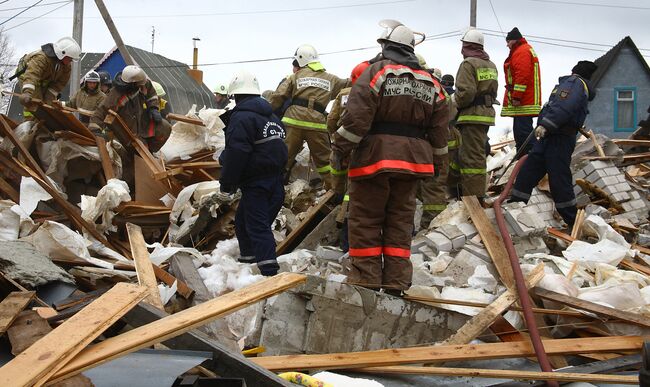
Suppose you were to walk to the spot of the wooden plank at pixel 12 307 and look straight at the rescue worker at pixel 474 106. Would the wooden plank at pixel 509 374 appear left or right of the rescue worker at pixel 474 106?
right

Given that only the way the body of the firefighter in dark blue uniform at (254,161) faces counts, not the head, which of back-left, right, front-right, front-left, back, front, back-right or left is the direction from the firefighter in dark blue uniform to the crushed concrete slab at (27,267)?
left

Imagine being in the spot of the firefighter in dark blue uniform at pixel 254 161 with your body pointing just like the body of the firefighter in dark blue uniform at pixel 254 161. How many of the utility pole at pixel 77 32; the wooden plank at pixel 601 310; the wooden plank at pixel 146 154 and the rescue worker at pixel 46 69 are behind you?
1

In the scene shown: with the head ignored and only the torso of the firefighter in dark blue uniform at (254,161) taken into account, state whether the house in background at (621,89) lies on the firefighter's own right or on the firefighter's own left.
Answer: on the firefighter's own right

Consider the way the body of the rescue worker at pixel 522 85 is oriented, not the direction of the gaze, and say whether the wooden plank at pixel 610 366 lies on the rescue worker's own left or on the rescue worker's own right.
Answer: on the rescue worker's own left

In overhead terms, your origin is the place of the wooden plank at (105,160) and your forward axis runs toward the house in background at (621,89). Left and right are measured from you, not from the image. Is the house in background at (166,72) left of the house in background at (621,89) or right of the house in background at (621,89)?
left

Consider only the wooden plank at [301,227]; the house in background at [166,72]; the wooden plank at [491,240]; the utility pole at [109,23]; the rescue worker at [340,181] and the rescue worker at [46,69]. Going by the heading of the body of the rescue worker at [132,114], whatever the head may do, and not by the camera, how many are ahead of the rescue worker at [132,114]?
3

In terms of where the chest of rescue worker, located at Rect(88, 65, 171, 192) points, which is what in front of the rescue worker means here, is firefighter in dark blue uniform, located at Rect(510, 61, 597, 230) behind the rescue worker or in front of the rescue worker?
in front
